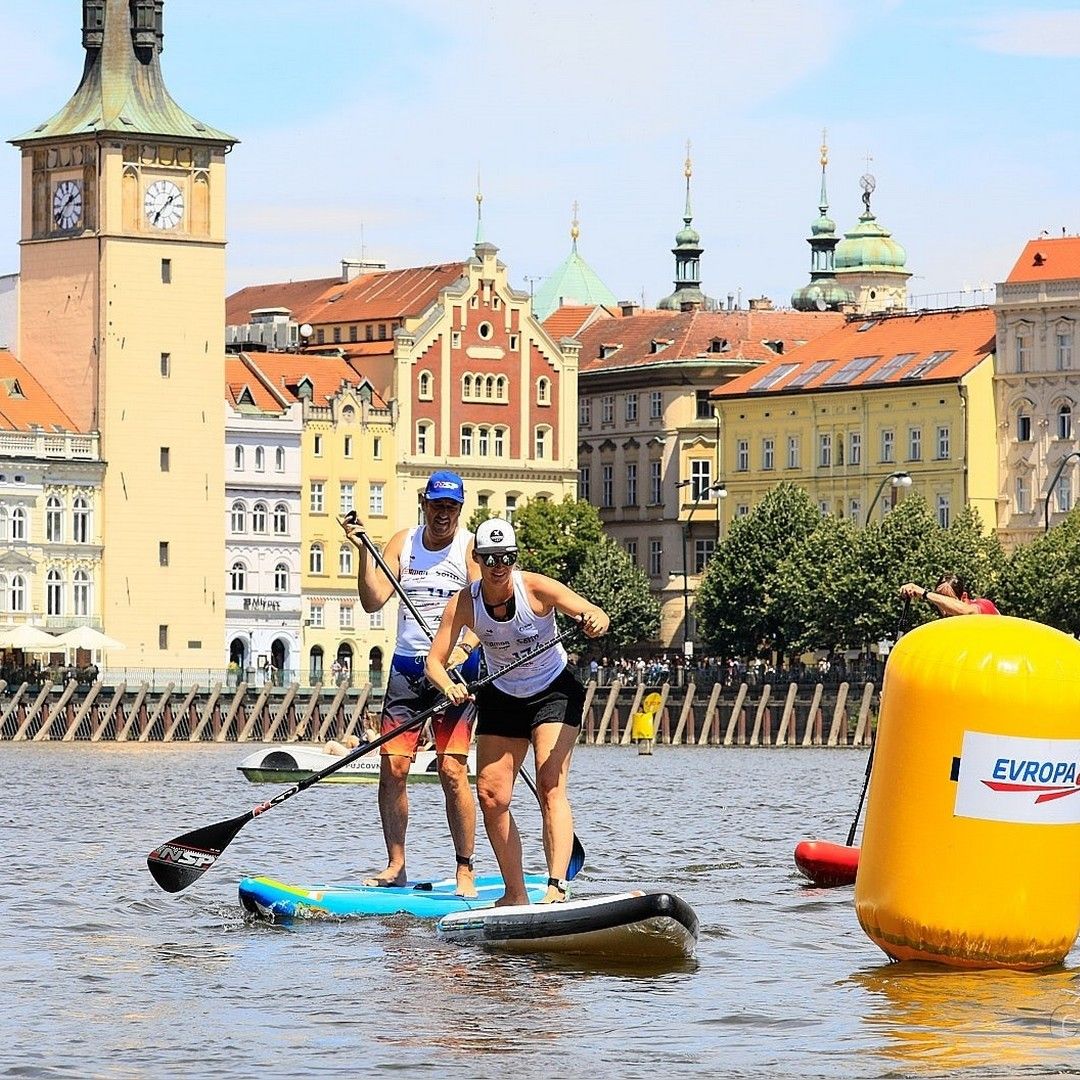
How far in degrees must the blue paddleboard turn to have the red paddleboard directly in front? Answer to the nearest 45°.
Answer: approximately 180°

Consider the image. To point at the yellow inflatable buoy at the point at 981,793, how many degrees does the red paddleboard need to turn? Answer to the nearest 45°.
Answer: approximately 90° to its left

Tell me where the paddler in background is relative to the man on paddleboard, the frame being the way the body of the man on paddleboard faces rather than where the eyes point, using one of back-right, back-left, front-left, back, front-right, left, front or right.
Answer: left

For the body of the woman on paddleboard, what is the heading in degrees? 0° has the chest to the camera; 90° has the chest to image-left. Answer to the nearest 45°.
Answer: approximately 0°

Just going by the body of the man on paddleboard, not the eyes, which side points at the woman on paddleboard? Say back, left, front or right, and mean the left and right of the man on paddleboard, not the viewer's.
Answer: front

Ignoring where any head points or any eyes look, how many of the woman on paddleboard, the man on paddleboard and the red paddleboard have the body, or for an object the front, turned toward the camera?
2

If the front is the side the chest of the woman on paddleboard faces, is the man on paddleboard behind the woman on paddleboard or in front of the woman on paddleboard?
behind

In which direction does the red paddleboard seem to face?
to the viewer's left

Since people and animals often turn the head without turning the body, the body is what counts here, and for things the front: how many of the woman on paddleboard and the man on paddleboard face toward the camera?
2
